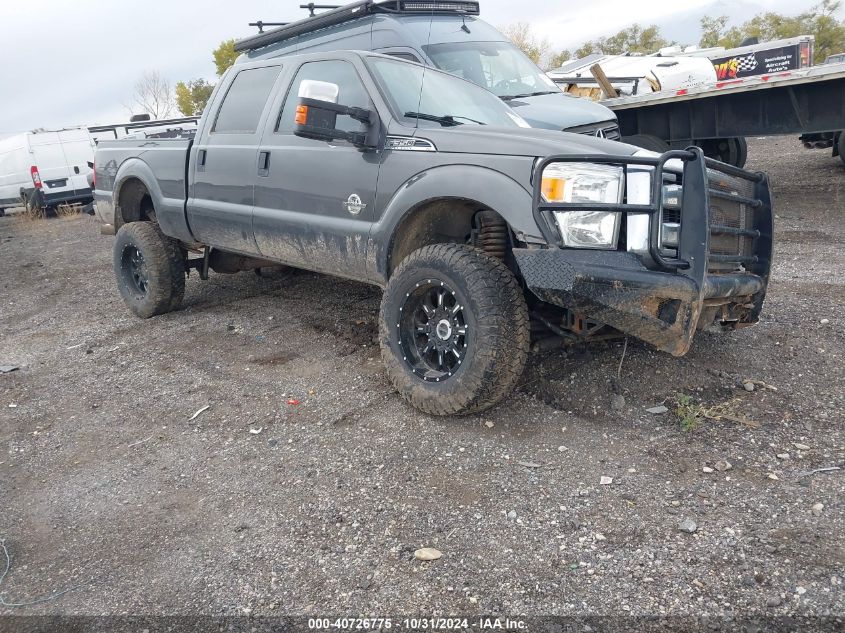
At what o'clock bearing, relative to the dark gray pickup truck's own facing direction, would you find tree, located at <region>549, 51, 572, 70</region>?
The tree is roughly at 8 o'clock from the dark gray pickup truck.

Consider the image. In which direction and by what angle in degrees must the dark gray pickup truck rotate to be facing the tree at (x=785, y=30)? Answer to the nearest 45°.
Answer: approximately 90° to its left

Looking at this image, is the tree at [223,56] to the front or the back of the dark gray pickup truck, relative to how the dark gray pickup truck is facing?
to the back

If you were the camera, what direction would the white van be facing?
facing away from the viewer and to the left of the viewer

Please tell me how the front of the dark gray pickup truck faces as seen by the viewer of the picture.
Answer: facing the viewer and to the right of the viewer

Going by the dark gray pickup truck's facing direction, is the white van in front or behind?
behind

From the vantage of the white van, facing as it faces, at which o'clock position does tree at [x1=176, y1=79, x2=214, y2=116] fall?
The tree is roughly at 2 o'clock from the white van.

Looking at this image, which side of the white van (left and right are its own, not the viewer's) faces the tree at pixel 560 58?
right
